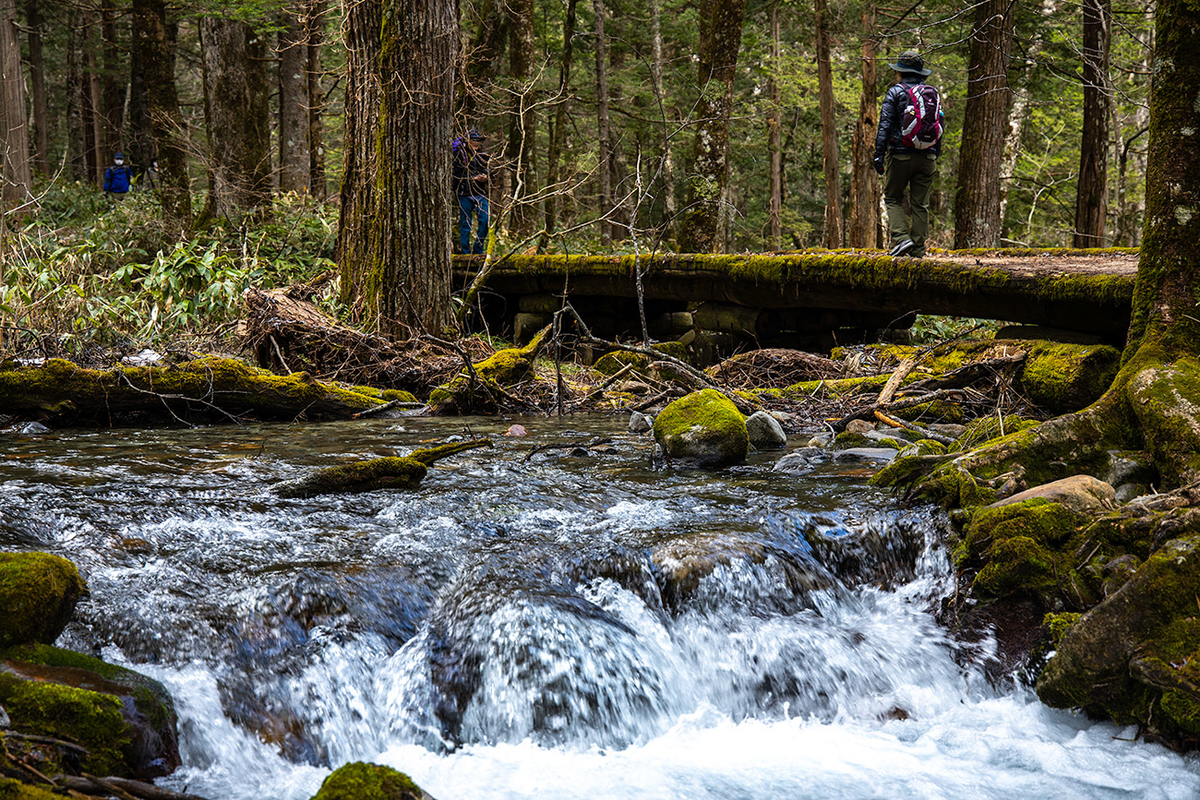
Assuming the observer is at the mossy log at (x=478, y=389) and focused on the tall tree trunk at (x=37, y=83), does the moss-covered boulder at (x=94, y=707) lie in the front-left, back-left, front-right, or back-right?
back-left

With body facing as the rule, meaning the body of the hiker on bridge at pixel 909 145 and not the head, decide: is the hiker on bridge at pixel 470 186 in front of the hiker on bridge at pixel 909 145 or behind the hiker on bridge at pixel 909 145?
in front

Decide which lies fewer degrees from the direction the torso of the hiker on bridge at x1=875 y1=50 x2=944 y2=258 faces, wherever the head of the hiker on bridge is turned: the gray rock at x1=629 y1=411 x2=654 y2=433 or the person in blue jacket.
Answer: the person in blue jacket

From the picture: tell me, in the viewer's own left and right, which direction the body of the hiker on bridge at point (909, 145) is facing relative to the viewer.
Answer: facing away from the viewer and to the left of the viewer

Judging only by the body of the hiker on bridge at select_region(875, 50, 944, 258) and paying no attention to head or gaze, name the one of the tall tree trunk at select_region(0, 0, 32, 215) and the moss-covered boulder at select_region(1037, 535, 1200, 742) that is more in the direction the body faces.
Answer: the tall tree trunk

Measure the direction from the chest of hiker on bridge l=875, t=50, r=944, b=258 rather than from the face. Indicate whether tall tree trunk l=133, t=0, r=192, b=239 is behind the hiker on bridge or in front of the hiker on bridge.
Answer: in front

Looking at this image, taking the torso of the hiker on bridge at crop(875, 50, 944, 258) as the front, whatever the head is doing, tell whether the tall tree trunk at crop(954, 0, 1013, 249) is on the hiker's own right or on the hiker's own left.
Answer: on the hiker's own right

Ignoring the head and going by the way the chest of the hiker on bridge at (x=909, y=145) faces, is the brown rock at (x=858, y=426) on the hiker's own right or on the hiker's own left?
on the hiker's own left

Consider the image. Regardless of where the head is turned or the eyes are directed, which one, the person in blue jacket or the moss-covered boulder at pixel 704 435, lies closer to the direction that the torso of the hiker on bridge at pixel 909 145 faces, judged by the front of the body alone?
the person in blue jacket

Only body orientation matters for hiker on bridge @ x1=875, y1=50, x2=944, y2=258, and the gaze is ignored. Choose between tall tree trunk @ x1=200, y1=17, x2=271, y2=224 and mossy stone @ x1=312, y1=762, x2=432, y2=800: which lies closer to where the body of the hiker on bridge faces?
the tall tree trunk

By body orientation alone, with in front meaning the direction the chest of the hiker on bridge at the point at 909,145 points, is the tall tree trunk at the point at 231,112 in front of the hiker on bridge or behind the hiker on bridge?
in front

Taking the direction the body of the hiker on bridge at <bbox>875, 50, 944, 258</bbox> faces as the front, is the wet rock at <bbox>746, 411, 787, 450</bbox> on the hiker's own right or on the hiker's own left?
on the hiker's own left

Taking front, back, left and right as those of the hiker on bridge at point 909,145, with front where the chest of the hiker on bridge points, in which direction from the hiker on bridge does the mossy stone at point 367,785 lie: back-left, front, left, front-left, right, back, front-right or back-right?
back-left

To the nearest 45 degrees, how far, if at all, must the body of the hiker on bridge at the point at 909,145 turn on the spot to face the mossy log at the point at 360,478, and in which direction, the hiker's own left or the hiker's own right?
approximately 90° to the hiker's own left

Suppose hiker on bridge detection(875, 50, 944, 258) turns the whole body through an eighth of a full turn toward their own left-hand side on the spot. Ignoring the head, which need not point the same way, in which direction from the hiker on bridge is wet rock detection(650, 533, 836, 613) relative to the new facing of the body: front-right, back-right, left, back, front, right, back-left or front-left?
left

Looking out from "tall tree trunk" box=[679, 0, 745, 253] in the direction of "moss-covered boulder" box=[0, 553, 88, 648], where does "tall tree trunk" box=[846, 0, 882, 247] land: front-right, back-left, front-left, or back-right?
back-left
